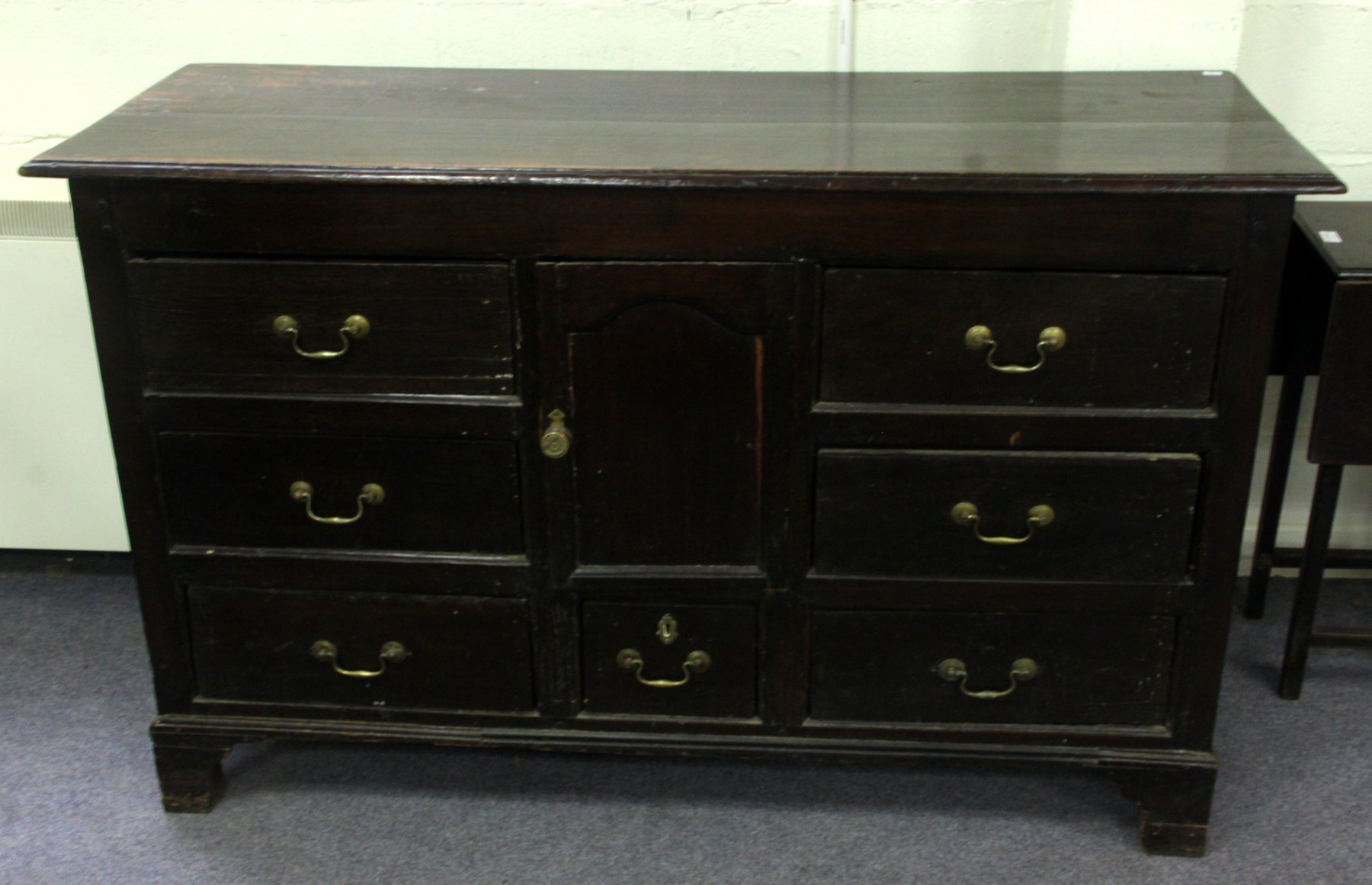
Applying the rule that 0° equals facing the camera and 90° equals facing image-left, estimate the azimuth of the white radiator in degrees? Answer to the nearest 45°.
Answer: approximately 0°

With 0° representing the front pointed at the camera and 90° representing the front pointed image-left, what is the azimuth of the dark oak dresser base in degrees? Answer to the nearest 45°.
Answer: approximately 0°

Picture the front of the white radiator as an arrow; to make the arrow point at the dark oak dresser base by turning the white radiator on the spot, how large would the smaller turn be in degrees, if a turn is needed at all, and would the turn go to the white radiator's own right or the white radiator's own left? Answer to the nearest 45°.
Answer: approximately 45° to the white radiator's own left

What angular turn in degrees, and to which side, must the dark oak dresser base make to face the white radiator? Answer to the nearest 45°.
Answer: approximately 135° to its right

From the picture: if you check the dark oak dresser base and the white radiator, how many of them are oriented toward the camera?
2
